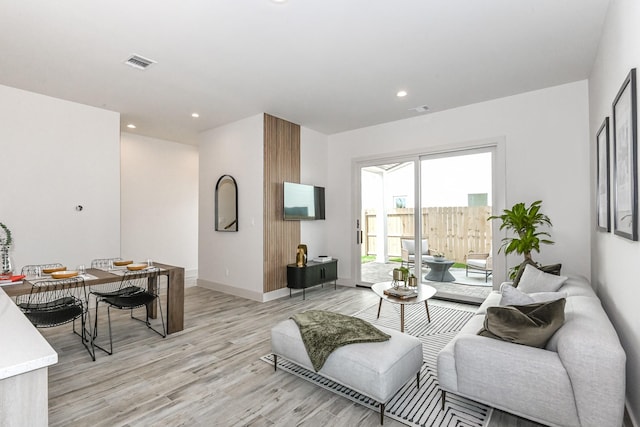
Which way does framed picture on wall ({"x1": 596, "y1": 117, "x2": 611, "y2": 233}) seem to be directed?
to the viewer's left

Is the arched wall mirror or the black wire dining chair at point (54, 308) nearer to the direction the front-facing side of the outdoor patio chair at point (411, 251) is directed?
the black wire dining chair

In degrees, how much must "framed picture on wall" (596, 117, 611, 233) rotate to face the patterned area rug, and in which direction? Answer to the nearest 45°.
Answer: approximately 45° to its left

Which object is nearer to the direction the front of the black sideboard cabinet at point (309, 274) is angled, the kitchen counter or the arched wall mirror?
the kitchen counter

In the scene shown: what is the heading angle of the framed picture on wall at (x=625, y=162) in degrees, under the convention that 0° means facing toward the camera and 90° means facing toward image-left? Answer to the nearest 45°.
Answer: approximately 90°

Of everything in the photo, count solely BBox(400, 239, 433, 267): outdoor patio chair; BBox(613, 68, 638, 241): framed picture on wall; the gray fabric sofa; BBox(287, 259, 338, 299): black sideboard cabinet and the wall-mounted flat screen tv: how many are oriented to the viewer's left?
2

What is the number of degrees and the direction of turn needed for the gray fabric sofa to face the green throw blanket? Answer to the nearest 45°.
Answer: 0° — it already faces it

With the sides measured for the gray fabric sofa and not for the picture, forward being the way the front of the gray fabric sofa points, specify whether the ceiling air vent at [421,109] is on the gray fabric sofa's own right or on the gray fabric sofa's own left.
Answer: on the gray fabric sofa's own right

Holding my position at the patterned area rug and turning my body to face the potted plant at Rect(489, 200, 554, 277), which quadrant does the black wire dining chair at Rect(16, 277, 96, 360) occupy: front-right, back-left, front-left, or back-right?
back-left
